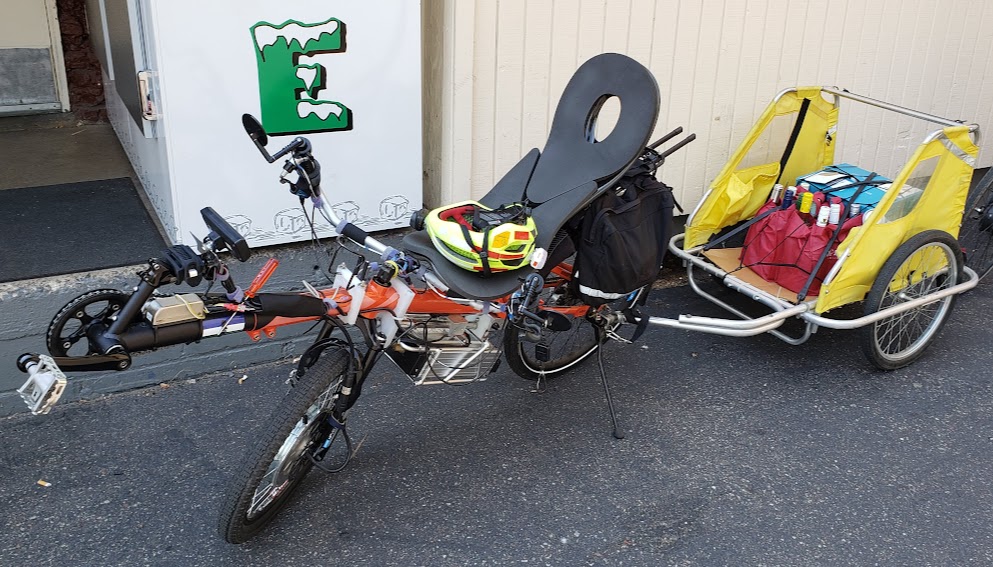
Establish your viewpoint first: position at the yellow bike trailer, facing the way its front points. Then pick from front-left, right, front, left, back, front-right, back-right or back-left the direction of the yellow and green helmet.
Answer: front

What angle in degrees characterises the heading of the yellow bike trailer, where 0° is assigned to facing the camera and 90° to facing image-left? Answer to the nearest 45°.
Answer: approximately 45°

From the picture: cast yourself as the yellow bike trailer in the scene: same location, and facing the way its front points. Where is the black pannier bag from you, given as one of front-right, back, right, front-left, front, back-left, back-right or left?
front

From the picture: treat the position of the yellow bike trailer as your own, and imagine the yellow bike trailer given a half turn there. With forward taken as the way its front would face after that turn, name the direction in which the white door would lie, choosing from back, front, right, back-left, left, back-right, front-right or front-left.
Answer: back-left
